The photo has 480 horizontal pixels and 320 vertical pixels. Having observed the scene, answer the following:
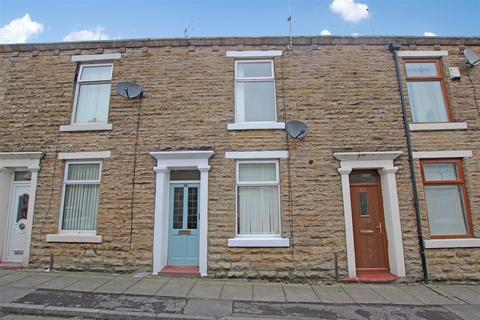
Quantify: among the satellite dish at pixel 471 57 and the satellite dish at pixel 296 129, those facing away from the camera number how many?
0

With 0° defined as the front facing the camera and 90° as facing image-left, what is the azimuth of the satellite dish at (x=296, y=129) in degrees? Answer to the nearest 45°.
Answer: approximately 315°

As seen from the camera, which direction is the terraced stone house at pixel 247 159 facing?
toward the camera

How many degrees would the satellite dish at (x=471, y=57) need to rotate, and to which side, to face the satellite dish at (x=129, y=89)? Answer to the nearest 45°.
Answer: approximately 90° to its right

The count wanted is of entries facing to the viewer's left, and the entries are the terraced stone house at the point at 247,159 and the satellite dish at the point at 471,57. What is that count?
0

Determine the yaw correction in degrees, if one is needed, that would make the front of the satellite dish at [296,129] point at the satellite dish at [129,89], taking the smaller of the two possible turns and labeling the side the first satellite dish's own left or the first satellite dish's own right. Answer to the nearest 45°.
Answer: approximately 135° to the first satellite dish's own right

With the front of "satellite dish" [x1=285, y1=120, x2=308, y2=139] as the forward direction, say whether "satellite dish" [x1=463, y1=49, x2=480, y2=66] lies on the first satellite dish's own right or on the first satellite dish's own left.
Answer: on the first satellite dish's own left
